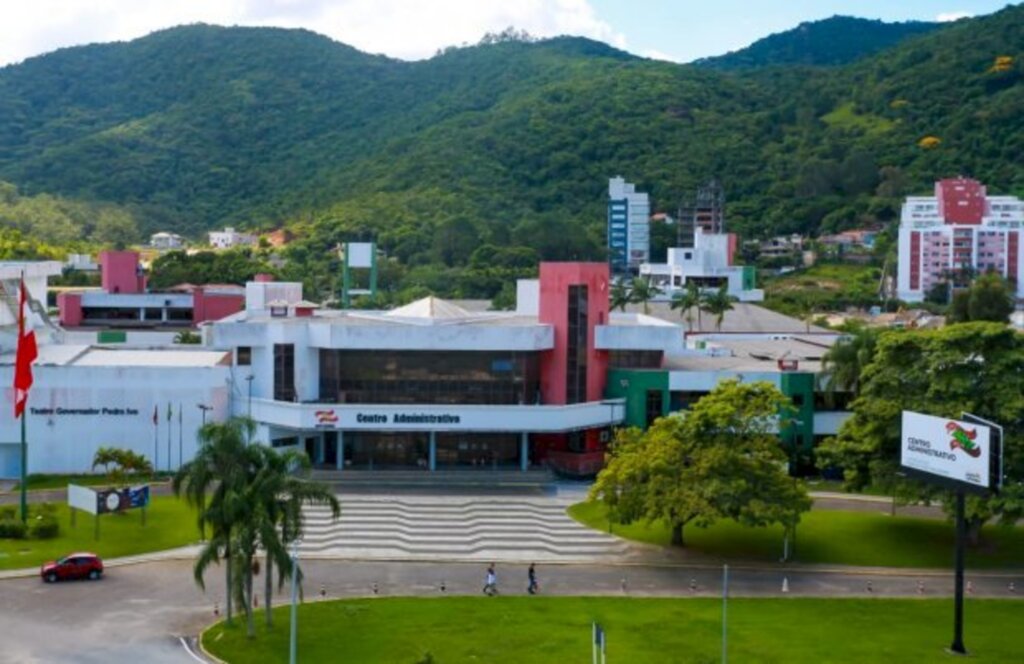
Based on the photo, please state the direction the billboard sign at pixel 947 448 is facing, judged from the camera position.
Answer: facing the viewer and to the left of the viewer

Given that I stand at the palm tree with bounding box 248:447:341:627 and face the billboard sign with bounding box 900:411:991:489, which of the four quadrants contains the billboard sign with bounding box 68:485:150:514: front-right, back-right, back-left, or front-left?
back-left

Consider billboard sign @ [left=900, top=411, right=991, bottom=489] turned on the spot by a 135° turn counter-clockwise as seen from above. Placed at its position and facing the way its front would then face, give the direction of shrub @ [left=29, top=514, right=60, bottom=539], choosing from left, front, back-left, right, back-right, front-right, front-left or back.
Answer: back

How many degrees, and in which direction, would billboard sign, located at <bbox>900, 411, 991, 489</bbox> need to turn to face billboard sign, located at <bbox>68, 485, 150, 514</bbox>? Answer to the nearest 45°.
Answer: approximately 45° to its right

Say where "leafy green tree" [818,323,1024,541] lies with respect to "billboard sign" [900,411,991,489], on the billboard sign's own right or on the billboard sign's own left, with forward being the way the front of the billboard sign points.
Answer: on the billboard sign's own right

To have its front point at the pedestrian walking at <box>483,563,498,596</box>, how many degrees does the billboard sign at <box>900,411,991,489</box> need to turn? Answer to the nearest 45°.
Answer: approximately 45° to its right

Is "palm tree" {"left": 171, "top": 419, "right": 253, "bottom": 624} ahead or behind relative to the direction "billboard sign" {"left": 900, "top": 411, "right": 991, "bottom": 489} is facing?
ahead

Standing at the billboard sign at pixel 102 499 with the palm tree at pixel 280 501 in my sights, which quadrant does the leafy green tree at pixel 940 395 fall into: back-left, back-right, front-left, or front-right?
front-left

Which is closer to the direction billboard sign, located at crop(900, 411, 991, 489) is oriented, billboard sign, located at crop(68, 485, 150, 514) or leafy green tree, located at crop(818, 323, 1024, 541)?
the billboard sign

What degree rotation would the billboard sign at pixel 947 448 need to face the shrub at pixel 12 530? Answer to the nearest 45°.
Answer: approximately 45° to its right

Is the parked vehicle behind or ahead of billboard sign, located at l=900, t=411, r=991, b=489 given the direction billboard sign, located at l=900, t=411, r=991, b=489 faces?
ahead

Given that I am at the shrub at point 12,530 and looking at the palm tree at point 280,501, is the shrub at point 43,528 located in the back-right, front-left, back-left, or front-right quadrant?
front-left

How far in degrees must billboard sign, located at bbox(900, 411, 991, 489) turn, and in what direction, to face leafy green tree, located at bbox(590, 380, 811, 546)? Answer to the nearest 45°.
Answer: approximately 90° to its right
